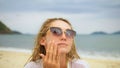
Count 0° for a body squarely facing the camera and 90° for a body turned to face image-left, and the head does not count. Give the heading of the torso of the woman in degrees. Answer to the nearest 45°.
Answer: approximately 315°
